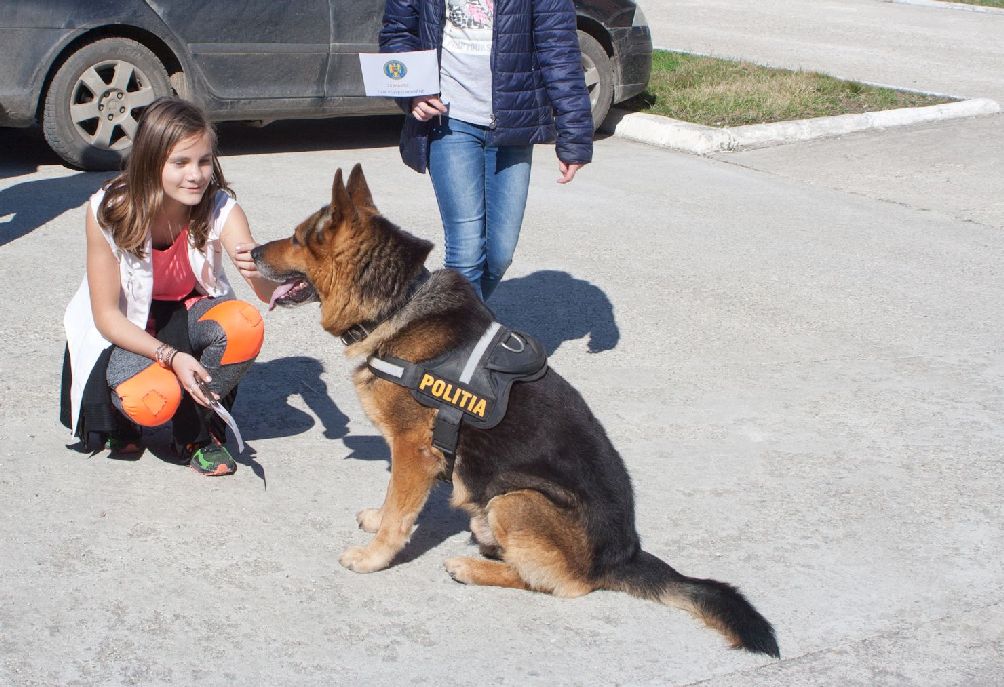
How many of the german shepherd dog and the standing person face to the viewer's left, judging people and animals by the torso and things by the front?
1

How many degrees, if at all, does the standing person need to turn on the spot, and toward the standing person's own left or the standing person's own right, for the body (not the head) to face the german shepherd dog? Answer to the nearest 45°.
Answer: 0° — they already face it

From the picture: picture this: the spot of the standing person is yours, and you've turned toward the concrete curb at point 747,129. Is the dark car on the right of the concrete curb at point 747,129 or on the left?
left

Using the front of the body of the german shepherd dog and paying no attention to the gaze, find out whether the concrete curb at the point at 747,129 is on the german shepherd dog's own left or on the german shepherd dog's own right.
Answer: on the german shepherd dog's own right

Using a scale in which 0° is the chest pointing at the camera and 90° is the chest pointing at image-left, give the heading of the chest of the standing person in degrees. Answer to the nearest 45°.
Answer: approximately 0°

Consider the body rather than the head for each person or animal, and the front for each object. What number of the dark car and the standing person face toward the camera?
1

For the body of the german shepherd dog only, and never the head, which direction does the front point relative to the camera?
to the viewer's left

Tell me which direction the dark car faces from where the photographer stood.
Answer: facing to the right of the viewer

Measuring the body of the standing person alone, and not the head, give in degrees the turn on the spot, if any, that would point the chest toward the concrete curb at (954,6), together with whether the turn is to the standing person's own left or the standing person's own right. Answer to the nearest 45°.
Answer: approximately 135° to the standing person's own left

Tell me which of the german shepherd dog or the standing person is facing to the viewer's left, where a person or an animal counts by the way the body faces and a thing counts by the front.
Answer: the german shepherd dog

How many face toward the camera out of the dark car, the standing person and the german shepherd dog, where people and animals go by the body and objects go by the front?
1

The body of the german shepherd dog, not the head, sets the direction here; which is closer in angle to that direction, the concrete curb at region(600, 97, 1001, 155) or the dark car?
the dark car

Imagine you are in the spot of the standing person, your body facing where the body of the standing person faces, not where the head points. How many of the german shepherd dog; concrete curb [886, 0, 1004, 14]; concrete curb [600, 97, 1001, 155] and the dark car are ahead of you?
1

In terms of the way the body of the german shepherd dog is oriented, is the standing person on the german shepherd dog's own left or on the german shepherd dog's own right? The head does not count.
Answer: on the german shepherd dog's own right

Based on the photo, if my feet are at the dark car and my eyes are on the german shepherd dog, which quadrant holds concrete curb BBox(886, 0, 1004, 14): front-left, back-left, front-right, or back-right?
back-left
